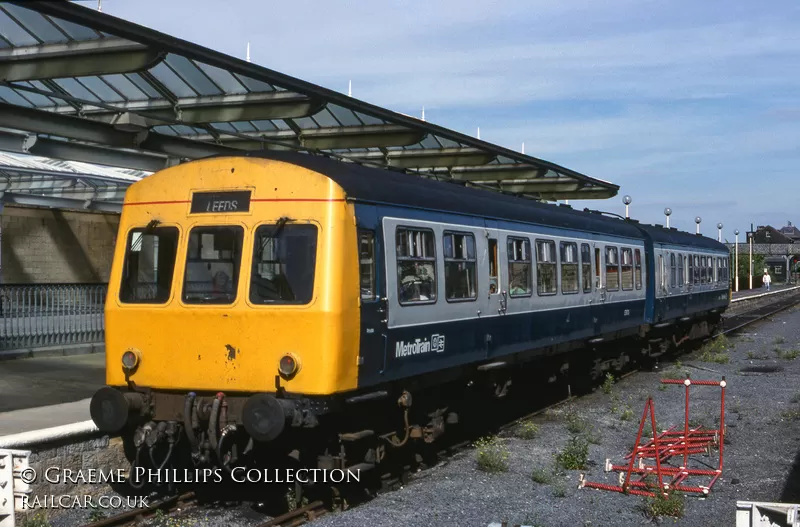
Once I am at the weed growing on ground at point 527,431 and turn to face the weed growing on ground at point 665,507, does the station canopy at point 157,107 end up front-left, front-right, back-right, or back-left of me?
back-right

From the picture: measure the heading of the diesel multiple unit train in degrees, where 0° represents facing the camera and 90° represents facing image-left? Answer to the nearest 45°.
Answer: approximately 45°

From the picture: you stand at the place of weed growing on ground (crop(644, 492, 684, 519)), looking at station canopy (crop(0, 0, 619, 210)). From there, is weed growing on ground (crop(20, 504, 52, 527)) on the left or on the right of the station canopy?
left

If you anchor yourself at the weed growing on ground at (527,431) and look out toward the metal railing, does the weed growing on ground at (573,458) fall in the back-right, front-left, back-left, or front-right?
back-left

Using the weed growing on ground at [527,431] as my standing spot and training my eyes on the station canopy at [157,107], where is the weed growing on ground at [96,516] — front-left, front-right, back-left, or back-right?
front-left

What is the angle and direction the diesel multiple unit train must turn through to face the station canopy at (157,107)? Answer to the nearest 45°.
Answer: approximately 90° to its right

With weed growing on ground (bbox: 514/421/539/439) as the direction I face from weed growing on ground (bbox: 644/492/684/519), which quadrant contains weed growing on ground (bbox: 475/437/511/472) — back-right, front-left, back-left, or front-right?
front-left

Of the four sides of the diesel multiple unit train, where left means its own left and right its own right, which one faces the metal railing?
right
